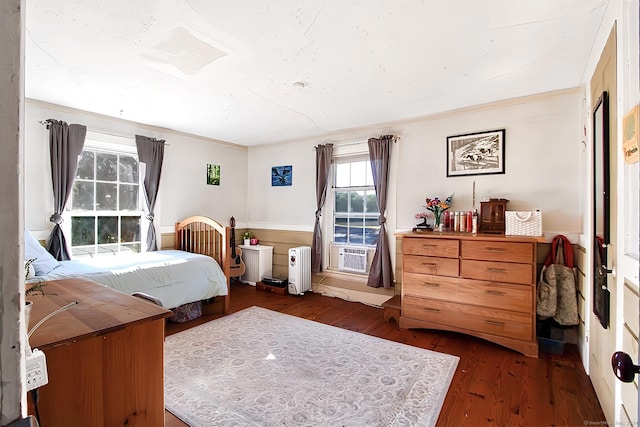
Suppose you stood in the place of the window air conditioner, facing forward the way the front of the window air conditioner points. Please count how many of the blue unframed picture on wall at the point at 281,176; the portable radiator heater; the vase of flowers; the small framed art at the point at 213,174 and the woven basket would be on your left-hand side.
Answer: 2

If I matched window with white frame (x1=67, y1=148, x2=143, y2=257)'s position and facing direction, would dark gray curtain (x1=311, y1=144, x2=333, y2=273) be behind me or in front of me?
in front

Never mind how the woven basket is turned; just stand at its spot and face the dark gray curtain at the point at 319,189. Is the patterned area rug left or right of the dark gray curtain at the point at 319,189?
left

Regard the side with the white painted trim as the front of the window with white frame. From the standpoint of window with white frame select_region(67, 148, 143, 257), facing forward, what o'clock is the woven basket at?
The woven basket is roughly at 12 o'clock from the window with white frame.

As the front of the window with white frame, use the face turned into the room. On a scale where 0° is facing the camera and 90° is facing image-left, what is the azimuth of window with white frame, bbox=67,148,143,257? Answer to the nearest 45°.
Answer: approximately 315°

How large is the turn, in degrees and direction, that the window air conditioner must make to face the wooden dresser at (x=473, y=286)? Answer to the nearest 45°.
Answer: approximately 90° to its left

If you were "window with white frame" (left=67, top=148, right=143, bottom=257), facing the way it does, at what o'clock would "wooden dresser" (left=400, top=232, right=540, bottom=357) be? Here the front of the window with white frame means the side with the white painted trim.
The wooden dresser is roughly at 12 o'clock from the window with white frame.

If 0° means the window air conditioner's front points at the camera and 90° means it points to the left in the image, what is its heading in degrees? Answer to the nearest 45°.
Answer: approximately 45°

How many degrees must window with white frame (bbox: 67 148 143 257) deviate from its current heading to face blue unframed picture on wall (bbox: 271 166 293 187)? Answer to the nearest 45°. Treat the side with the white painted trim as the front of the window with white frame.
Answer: approximately 45° to its left

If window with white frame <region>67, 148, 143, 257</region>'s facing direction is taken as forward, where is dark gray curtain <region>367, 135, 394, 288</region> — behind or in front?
in front

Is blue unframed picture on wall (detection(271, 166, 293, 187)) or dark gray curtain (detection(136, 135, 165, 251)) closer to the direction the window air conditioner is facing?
the dark gray curtain

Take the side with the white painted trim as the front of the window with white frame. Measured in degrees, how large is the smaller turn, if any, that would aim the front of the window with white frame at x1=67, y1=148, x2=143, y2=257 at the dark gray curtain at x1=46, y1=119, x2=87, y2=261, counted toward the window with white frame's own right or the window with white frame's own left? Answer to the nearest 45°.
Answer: approximately 90° to the window with white frame's own right

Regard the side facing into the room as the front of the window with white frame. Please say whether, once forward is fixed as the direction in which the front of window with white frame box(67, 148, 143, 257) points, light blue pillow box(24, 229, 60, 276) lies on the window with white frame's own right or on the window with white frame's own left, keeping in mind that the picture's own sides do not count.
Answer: on the window with white frame's own right
